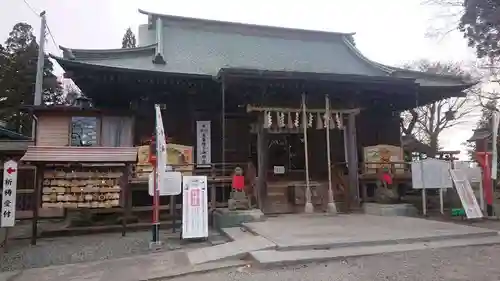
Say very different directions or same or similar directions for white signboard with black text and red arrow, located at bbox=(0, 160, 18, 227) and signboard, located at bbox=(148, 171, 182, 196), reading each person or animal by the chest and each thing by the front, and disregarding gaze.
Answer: same or similar directions

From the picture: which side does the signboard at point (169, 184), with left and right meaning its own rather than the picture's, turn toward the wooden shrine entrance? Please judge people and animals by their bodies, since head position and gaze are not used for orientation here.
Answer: left

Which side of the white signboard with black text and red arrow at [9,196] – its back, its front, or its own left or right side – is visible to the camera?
front

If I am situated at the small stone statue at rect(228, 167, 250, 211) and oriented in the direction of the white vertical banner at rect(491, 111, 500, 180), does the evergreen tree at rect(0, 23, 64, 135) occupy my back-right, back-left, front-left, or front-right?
back-left

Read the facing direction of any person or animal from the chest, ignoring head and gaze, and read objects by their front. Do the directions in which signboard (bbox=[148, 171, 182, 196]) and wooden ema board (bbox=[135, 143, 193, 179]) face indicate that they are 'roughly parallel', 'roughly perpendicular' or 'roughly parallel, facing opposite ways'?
roughly parallel

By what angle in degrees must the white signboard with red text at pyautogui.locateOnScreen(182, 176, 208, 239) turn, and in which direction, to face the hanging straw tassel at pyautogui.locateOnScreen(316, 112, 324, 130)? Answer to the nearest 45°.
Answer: approximately 135° to its left

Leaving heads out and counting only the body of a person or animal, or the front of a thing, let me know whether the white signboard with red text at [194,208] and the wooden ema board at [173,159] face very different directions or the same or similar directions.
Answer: same or similar directions

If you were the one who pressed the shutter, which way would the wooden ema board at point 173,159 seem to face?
facing the viewer

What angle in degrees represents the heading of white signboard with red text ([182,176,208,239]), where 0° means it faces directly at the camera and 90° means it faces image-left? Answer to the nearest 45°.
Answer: approximately 0°

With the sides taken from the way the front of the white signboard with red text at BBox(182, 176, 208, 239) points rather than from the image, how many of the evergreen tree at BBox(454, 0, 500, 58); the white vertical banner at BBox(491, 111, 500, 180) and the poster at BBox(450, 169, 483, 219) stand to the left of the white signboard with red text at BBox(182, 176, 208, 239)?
3
